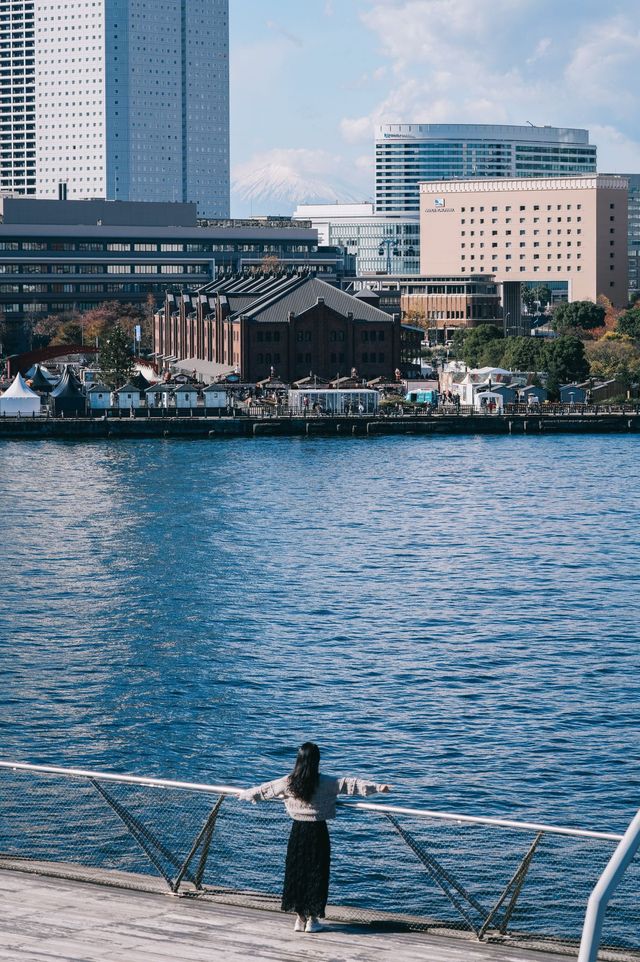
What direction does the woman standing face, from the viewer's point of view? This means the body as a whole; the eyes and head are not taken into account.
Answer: away from the camera
